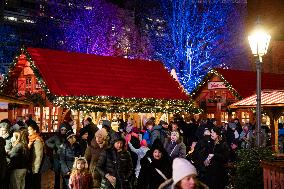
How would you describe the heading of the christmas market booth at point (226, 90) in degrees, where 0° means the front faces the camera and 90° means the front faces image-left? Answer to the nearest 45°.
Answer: approximately 45°

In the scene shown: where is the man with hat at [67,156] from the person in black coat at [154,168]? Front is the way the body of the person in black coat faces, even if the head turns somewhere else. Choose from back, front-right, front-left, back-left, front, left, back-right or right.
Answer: back-right

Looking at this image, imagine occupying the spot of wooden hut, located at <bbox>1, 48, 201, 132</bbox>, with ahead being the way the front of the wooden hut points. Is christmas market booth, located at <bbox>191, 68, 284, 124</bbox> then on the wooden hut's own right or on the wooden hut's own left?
on the wooden hut's own left

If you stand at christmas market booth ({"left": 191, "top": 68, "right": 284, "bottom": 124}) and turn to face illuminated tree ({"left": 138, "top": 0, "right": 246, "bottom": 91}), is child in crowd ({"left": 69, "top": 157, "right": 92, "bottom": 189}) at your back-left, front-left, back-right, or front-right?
back-left

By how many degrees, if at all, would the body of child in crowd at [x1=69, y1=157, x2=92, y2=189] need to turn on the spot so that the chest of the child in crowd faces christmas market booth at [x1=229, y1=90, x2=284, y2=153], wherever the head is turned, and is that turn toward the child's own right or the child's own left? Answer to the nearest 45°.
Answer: approximately 135° to the child's own left

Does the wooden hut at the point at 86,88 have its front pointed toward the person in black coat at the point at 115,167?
yes
